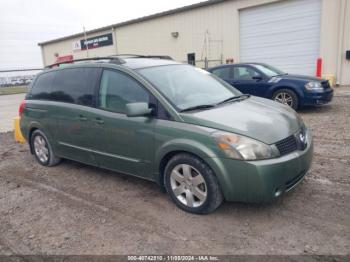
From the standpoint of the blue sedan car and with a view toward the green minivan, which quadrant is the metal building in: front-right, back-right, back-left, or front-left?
back-right

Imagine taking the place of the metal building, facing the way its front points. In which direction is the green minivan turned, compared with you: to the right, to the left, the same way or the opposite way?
to the left

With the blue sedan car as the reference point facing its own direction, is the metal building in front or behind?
behind

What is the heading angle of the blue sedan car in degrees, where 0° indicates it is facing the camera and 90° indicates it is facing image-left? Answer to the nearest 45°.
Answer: approximately 315°

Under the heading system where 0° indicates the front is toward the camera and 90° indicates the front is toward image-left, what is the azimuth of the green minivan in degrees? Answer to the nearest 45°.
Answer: approximately 315°

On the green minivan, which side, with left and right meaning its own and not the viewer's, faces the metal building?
left

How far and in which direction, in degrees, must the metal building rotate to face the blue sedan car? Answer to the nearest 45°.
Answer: approximately 45° to its left

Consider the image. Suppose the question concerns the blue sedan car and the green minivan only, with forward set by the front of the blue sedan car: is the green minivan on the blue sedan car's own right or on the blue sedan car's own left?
on the blue sedan car's own right

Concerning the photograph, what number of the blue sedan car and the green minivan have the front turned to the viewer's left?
0

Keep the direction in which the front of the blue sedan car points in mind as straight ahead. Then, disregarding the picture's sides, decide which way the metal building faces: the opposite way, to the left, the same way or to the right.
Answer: to the right

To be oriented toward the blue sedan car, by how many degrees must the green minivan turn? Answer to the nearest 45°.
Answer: approximately 90° to its left

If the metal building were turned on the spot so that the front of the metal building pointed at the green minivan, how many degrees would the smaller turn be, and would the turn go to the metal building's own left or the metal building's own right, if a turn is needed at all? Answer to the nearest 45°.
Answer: approximately 45° to the metal building's own left

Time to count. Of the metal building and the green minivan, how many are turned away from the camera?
0

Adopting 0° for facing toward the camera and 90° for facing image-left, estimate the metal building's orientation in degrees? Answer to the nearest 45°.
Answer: approximately 45°
